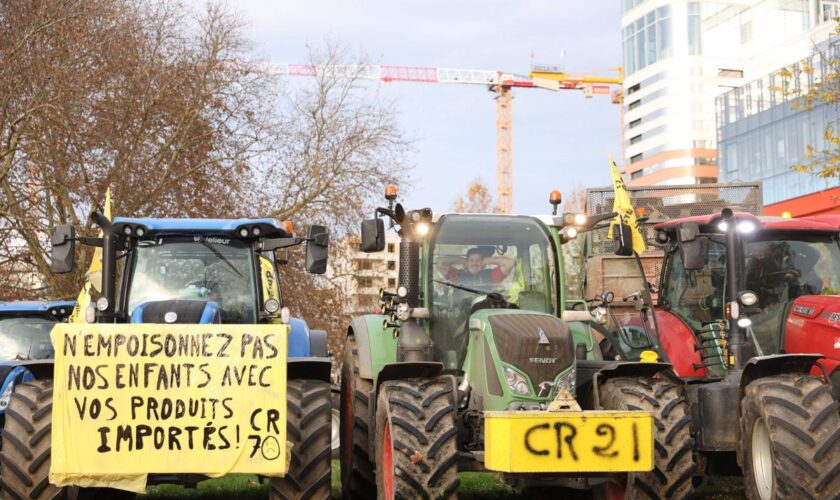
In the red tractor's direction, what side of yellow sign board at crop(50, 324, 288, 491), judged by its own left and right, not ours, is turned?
left

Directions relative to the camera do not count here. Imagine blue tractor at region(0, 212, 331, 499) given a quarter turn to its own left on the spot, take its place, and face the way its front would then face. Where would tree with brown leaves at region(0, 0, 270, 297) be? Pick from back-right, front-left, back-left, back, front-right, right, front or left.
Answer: left

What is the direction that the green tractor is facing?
toward the camera

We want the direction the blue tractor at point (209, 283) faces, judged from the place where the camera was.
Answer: facing the viewer

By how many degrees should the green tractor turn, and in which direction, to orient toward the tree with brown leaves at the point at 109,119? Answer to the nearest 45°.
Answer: approximately 135° to its right

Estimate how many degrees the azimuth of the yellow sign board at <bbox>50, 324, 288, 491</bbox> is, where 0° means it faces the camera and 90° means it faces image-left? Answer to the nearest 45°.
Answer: approximately 0°

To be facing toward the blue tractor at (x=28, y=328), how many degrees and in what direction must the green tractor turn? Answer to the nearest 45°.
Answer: approximately 135° to its right

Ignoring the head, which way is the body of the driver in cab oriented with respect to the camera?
toward the camera
